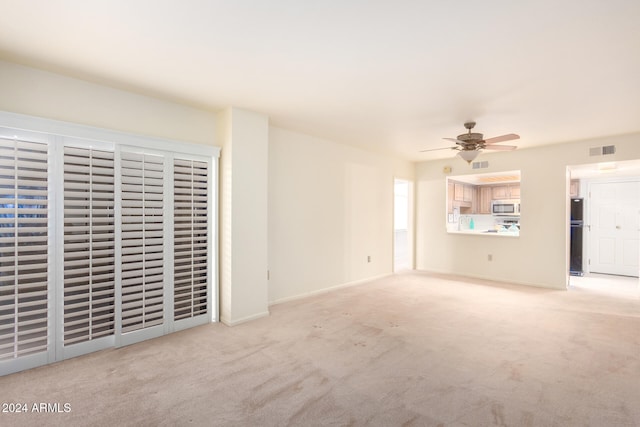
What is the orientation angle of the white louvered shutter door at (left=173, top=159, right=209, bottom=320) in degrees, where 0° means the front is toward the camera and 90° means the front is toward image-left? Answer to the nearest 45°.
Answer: approximately 315°

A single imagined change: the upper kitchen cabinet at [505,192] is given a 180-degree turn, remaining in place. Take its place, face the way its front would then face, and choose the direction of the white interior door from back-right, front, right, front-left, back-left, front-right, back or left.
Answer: right

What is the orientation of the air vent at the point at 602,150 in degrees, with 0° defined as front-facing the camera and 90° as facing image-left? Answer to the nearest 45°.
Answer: approximately 0°

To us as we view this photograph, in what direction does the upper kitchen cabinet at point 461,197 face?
facing the viewer and to the right of the viewer

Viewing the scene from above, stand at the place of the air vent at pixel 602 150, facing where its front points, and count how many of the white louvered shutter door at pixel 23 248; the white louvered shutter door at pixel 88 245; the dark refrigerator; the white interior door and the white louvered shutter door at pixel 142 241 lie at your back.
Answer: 2

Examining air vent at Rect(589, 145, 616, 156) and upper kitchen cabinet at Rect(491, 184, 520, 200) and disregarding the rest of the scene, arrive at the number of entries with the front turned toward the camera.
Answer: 2

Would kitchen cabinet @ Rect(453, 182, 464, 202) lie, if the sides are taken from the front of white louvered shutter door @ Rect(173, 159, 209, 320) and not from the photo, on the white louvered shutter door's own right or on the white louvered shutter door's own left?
on the white louvered shutter door's own left

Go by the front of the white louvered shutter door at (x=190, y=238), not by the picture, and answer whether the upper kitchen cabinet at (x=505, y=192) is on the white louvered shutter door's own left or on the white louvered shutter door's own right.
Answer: on the white louvered shutter door's own left

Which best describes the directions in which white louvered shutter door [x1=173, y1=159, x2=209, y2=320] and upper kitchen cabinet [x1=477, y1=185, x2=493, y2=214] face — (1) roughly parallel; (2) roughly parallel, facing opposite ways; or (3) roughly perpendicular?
roughly perpendicular

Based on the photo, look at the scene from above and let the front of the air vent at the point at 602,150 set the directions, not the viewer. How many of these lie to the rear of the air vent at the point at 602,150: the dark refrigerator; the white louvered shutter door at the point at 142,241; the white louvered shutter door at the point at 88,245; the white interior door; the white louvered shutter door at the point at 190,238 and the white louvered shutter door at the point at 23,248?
2

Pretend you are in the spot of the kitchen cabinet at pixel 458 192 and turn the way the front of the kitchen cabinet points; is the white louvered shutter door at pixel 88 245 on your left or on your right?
on your right

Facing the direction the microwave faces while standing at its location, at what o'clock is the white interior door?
The white interior door is roughly at 9 o'clock from the microwave.

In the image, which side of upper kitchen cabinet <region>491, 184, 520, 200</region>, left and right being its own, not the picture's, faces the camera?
front

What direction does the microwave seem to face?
toward the camera
